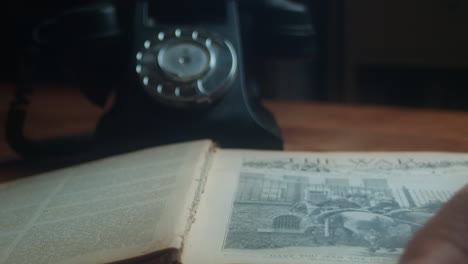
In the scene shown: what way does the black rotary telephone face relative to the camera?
toward the camera
